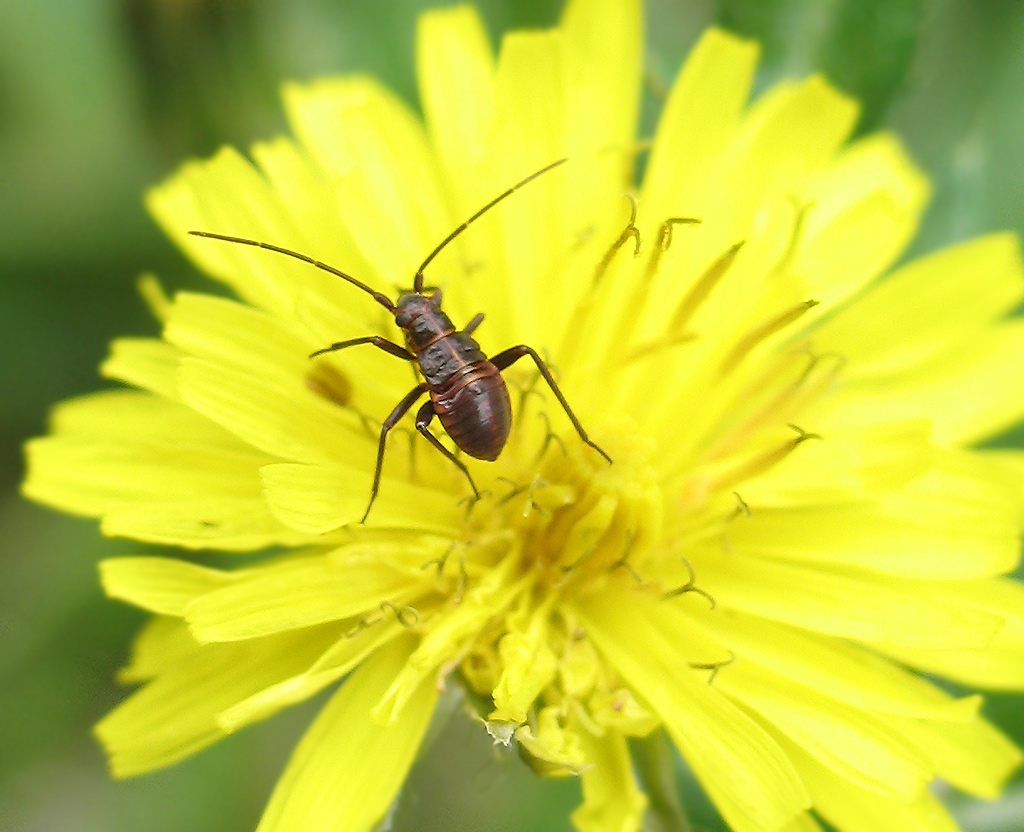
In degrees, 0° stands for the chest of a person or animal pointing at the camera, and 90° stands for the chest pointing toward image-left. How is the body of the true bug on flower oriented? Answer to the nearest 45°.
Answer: approximately 135°
